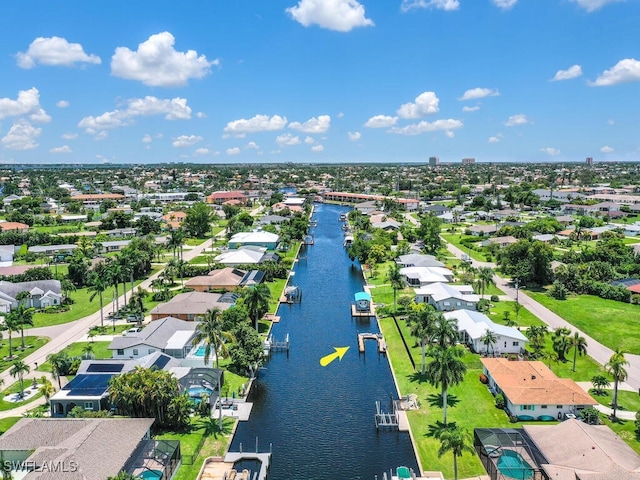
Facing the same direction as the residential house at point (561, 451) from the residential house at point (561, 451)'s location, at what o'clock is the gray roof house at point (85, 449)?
The gray roof house is roughly at 5 o'clock from the residential house.

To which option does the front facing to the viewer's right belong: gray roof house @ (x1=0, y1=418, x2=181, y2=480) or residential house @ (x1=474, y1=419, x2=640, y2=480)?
the residential house

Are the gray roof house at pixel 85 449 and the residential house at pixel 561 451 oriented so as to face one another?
no

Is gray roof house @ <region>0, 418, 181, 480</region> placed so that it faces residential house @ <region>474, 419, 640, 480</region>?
no

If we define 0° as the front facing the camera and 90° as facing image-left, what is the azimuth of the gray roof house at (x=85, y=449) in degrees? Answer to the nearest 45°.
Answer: approximately 90°

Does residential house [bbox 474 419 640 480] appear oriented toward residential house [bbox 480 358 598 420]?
no

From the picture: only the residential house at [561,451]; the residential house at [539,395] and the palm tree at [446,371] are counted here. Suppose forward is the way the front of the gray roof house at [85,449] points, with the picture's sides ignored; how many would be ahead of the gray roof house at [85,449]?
0

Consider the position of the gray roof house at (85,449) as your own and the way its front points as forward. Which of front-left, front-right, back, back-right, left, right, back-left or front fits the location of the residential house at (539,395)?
back

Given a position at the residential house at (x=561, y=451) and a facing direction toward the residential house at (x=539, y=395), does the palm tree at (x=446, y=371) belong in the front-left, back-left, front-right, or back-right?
front-left

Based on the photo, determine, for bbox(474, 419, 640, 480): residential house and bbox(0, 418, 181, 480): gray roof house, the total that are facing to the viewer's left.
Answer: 1

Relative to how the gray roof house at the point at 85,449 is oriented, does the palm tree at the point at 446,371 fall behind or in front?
behind

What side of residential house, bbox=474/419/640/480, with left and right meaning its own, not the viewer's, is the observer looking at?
right
